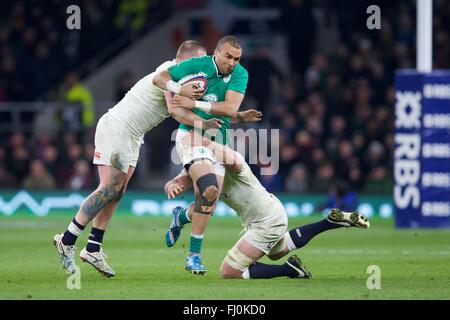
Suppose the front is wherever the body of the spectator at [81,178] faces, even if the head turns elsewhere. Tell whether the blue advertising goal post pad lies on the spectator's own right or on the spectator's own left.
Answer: on the spectator's own left

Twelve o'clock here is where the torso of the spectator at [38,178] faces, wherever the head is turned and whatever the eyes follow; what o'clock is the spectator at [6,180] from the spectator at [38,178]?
the spectator at [6,180] is roughly at 4 o'clock from the spectator at [38,178].

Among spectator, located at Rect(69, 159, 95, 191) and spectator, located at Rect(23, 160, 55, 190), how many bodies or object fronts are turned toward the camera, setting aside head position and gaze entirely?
2

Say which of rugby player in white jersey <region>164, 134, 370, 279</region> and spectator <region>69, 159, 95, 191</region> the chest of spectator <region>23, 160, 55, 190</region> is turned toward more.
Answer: the rugby player in white jersey

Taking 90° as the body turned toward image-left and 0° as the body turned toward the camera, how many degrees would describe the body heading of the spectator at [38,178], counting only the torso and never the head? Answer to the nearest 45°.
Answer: approximately 0°

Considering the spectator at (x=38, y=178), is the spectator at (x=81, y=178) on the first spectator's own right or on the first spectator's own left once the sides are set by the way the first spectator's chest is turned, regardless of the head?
on the first spectator's own left

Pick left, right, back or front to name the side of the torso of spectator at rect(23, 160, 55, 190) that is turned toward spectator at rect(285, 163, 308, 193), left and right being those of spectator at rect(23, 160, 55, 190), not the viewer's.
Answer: left

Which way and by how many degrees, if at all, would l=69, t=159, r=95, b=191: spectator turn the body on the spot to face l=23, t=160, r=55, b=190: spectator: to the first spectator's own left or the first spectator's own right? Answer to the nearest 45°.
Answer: approximately 90° to the first spectator's own right

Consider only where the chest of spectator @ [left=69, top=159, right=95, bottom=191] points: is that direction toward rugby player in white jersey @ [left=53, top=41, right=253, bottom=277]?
yes
